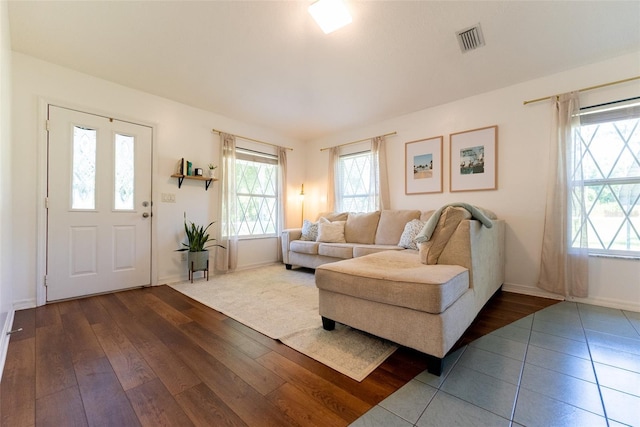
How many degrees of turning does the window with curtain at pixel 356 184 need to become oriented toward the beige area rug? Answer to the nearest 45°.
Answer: approximately 45° to its left

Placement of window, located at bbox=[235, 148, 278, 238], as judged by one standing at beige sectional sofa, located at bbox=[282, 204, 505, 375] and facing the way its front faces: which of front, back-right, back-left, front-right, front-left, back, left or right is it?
right

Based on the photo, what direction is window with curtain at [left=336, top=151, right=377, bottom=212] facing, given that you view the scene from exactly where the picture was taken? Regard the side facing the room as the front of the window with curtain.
facing the viewer and to the left of the viewer

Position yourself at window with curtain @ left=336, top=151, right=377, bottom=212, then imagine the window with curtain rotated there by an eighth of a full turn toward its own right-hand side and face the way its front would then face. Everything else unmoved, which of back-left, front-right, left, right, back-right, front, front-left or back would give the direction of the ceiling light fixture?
left

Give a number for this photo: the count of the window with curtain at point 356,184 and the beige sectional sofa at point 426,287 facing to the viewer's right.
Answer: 0

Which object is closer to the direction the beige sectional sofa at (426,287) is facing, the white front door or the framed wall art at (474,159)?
the white front door

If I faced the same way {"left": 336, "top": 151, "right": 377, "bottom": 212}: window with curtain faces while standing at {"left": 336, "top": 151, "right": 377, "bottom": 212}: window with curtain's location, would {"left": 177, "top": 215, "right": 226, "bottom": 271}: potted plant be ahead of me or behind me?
ahead

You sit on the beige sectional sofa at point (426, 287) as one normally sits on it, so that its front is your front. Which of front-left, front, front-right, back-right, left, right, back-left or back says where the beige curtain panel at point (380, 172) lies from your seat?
back-right

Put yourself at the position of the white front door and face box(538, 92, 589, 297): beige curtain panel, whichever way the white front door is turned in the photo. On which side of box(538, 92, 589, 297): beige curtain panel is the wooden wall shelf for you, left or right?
left

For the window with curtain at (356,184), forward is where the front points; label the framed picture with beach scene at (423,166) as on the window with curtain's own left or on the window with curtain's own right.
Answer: on the window with curtain's own left
